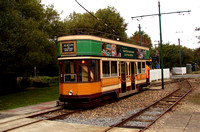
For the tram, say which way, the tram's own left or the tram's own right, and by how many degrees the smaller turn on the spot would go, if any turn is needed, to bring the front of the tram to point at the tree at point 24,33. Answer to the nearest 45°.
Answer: approximately 90° to the tram's own right

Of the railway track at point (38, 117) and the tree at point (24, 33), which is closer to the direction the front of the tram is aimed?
the railway track

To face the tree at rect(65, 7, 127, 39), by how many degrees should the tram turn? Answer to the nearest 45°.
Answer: approximately 135° to its right

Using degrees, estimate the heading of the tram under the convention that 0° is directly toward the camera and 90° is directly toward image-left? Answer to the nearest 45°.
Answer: approximately 45°

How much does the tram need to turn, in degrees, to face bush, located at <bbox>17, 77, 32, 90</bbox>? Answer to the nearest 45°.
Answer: approximately 90° to its right

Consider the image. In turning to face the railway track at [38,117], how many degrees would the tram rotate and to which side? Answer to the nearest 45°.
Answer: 0° — it already faces it
